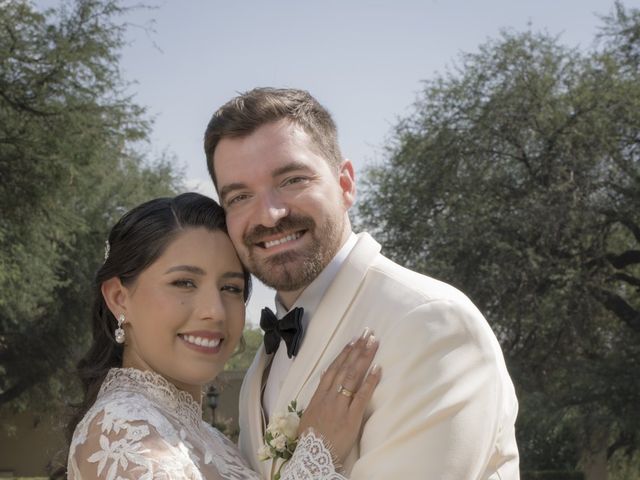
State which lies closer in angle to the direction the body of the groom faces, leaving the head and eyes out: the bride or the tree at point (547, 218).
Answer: the bride

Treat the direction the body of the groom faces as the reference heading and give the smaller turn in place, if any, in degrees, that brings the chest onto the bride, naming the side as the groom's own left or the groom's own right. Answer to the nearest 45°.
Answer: approximately 45° to the groom's own right

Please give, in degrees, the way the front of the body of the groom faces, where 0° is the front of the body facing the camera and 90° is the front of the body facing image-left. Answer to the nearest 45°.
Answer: approximately 45°

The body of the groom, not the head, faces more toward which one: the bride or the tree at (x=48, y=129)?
the bride

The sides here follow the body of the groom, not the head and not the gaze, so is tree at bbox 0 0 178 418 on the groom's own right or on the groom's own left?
on the groom's own right

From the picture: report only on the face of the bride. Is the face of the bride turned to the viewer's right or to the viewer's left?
to the viewer's right

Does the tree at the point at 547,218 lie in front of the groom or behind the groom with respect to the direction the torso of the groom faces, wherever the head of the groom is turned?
behind
